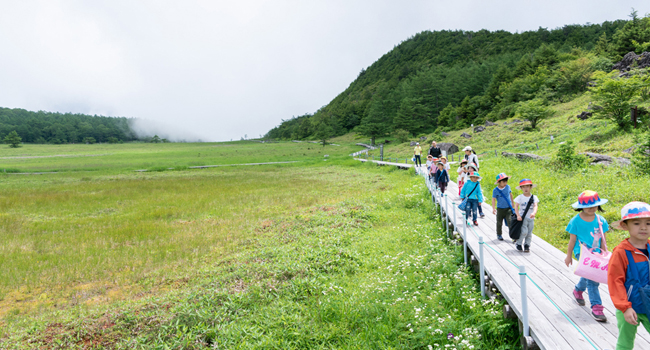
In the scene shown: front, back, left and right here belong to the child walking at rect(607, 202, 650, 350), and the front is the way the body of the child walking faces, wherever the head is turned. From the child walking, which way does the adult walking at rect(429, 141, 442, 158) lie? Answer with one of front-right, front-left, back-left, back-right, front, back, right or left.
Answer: back

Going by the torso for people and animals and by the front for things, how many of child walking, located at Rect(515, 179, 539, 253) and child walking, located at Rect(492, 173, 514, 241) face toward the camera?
2

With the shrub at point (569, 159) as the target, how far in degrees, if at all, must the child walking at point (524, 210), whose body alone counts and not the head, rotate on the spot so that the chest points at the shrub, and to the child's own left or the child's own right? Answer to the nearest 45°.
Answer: approximately 180°

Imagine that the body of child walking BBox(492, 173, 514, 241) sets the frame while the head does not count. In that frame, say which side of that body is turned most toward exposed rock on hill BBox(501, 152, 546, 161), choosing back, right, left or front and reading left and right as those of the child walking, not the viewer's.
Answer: back

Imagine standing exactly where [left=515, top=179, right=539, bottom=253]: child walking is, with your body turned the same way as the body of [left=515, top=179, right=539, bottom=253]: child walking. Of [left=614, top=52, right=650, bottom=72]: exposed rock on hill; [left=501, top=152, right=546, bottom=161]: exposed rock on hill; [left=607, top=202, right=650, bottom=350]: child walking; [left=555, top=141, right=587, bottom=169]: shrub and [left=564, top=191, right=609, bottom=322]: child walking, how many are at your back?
3

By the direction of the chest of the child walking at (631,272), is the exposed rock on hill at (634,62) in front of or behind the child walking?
behind

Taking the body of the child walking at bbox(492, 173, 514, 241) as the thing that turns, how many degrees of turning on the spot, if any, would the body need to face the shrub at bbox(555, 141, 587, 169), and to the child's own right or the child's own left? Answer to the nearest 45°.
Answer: approximately 180°

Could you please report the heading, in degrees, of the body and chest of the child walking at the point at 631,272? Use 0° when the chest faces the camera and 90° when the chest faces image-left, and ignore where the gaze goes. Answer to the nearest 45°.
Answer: approximately 315°

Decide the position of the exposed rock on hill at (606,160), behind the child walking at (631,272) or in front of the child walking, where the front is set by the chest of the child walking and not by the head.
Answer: behind

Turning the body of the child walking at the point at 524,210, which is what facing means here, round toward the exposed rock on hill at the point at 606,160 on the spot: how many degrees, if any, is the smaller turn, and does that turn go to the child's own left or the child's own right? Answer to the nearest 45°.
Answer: approximately 180°

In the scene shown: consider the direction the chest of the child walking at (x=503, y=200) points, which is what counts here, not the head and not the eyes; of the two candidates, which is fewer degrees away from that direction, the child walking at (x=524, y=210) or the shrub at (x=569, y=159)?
the child walking

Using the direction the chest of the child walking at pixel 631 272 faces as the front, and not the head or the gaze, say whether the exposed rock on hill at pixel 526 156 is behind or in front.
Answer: behind
